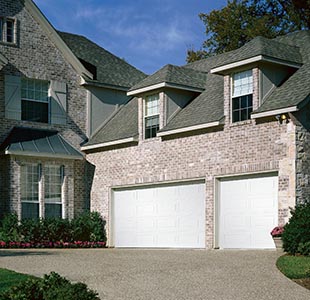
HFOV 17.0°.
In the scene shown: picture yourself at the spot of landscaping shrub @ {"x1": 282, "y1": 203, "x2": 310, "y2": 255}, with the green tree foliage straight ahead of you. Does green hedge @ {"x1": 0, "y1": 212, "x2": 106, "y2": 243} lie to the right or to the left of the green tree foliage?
left

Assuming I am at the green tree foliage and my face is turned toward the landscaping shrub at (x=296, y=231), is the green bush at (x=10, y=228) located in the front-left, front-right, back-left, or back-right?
front-right

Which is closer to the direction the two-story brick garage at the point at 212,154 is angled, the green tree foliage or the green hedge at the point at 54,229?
the green hedge

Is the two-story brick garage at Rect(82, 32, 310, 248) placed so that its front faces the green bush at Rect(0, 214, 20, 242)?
no

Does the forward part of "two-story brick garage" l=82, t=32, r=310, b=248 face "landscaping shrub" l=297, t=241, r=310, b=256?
no

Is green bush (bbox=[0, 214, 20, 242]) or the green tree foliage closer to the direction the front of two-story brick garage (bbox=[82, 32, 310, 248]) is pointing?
the green bush

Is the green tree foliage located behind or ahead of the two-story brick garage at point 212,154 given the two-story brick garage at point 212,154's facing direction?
behind

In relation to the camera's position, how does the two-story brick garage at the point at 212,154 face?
facing the viewer and to the left of the viewer

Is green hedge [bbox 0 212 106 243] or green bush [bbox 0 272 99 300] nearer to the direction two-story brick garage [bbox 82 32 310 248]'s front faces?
the green bush

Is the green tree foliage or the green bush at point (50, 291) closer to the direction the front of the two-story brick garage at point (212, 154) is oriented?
the green bush

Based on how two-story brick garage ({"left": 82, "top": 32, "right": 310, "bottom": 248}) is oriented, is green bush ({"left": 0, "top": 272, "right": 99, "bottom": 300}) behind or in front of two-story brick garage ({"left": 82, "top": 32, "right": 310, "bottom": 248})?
in front

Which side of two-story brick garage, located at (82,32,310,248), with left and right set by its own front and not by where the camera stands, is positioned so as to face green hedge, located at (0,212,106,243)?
right
